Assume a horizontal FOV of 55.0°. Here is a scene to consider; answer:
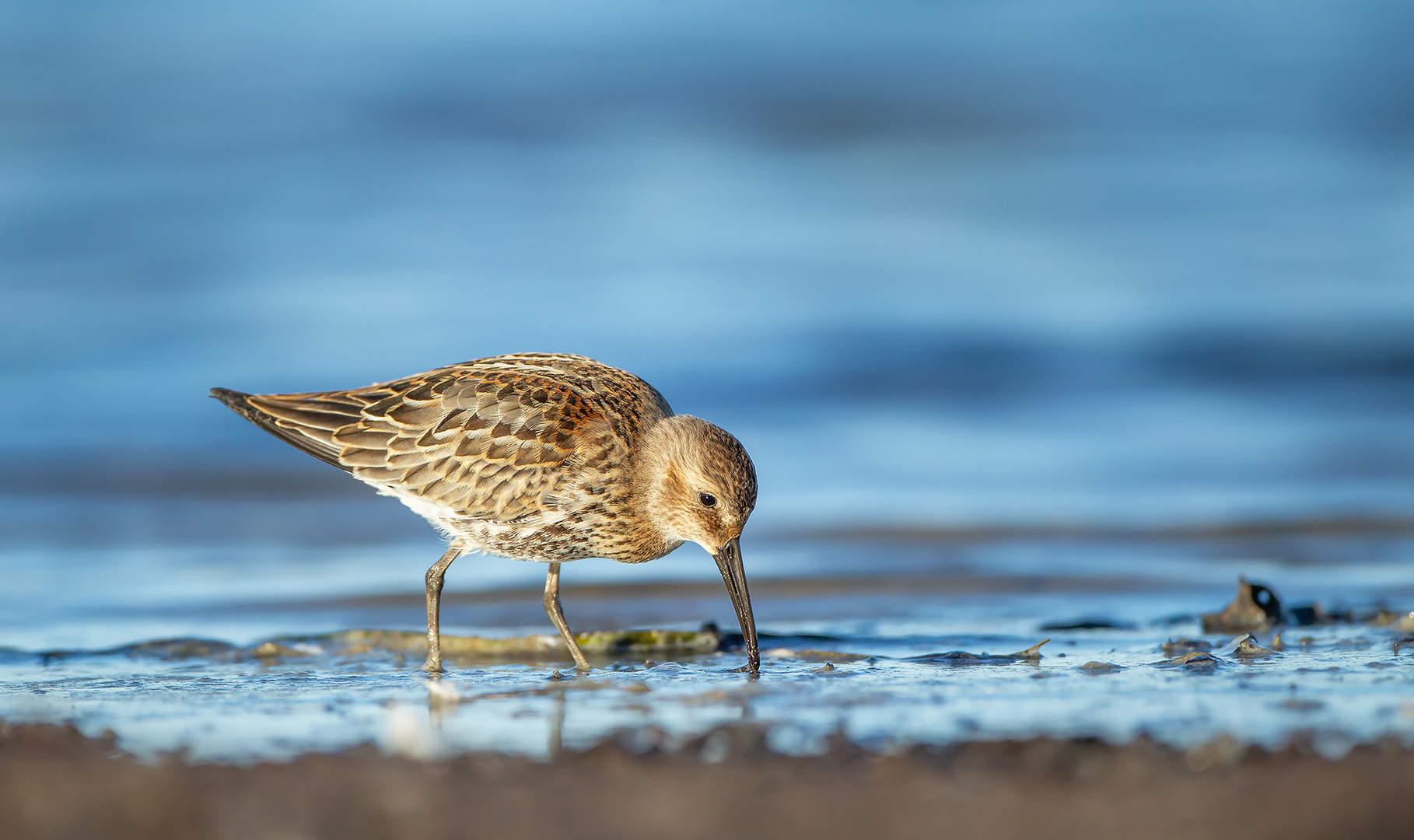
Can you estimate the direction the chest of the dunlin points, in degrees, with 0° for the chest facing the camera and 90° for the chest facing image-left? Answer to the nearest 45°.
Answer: approximately 270°
